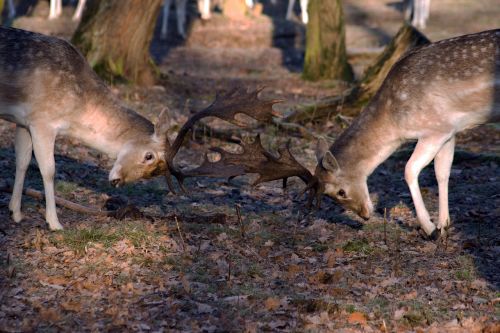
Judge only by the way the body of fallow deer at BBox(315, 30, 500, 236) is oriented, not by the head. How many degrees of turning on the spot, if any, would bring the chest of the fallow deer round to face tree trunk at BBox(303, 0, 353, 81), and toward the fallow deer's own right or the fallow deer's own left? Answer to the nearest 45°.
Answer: approximately 90° to the fallow deer's own right

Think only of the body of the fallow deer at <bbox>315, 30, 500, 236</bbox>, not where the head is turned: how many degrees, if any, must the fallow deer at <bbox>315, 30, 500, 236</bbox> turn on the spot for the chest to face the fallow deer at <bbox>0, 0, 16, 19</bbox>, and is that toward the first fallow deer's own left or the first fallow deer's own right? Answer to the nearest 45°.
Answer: approximately 45° to the first fallow deer's own right

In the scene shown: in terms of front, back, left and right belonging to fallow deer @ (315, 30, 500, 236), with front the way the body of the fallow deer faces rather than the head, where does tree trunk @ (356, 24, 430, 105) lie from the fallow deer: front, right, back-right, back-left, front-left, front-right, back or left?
right

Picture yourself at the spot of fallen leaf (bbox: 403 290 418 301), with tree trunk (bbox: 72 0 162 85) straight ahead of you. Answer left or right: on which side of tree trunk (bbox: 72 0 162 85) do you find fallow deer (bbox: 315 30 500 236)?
right

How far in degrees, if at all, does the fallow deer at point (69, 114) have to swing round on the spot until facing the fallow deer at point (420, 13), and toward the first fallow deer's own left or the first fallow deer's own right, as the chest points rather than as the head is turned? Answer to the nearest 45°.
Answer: approximately 45° to the first fallow deer's own left

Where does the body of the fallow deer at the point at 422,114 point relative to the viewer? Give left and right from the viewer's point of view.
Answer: facing to the left of the viewer

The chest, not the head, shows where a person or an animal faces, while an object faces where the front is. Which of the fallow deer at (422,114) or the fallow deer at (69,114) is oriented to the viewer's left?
the fallow deer at (422,114)

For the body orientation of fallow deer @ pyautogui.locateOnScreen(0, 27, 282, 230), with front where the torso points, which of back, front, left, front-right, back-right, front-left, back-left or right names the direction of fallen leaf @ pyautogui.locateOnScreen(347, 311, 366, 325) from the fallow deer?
front-right

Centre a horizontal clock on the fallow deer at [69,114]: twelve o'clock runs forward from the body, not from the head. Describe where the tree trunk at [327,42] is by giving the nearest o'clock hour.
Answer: The tree trunk is roughly at 10 o'clock from the fallow deer.

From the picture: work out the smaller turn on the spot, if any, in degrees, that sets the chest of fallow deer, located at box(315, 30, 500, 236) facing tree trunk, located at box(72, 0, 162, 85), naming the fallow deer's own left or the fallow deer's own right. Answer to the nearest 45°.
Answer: approximately 45° to the fallow deer's own right

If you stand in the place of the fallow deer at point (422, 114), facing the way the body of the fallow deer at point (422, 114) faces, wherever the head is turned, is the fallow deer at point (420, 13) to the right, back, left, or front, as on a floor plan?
right

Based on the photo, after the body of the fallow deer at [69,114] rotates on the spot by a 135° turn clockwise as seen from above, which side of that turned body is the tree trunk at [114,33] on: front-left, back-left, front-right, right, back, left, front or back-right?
back-right

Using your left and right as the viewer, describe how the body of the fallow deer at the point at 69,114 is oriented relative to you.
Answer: facing to the right of the viewer

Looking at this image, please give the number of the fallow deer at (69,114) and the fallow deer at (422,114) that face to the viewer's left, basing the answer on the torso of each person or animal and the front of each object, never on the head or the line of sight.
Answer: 1

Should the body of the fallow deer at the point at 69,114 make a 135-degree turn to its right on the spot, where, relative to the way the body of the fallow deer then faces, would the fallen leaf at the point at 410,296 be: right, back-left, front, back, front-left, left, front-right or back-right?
left

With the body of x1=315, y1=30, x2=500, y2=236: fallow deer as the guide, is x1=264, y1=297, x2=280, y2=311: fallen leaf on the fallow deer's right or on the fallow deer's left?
on the fallow deer's left
